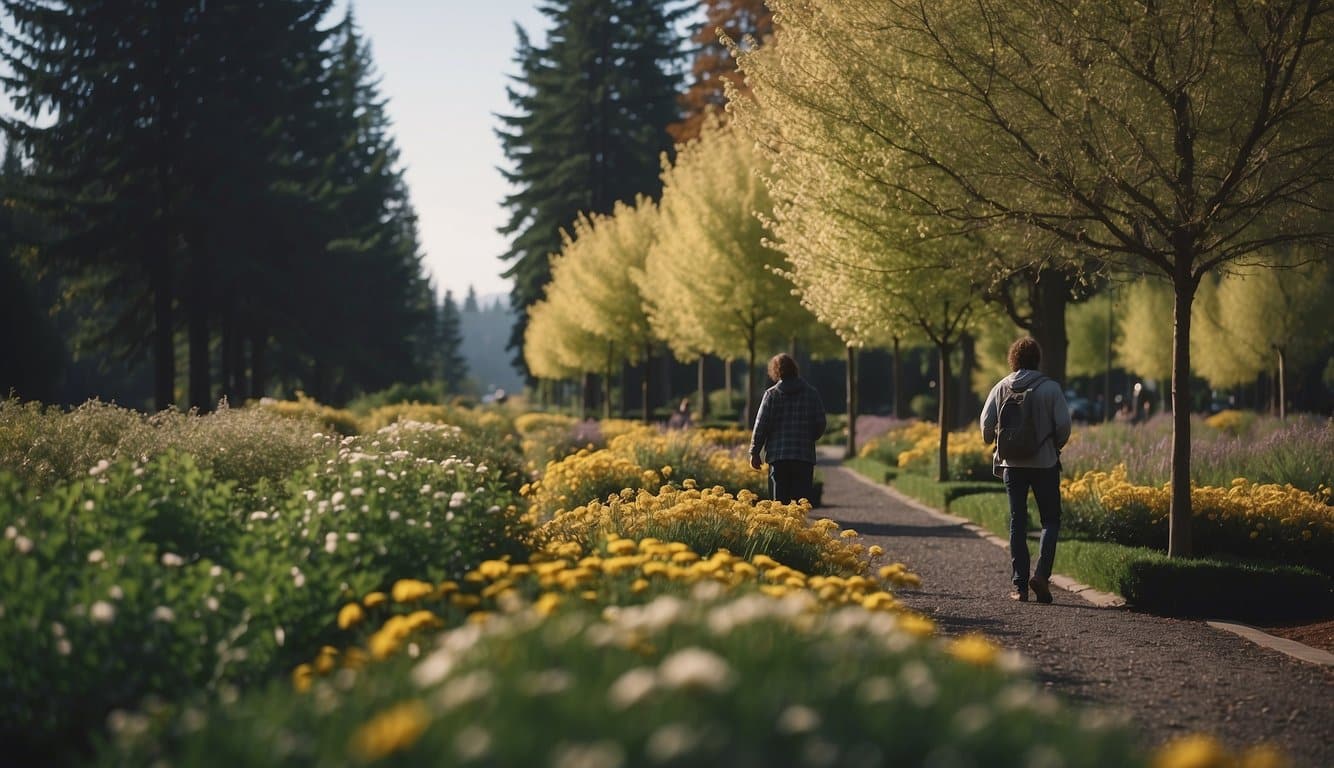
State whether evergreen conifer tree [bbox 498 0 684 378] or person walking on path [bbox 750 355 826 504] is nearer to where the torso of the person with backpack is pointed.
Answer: the evergreen conifer tree

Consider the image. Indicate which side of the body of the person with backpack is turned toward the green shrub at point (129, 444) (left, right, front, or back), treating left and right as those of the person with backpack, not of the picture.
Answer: left

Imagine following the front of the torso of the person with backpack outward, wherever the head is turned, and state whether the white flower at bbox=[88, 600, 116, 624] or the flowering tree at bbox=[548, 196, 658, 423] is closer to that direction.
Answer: the flowering tree

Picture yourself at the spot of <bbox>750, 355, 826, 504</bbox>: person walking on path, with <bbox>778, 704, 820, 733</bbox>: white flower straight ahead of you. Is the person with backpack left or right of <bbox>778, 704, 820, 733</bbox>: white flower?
left

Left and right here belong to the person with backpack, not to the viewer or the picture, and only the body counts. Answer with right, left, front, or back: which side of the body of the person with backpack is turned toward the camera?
back

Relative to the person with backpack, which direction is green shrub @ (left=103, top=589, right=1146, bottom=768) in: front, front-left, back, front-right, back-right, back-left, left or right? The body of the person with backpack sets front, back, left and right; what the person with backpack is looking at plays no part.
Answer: back

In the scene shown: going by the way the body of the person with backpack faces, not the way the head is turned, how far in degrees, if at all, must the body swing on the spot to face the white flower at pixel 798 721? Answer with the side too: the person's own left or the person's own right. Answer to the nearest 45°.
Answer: approximately 180°

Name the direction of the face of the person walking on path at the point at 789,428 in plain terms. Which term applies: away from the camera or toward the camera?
away from the camera

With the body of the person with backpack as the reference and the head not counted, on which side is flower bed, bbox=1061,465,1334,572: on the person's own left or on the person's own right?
on the person's own right

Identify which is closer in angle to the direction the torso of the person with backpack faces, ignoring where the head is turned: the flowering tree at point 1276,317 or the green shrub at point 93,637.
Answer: the flowering tree

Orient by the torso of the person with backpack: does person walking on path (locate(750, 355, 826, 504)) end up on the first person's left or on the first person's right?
on the first person's left

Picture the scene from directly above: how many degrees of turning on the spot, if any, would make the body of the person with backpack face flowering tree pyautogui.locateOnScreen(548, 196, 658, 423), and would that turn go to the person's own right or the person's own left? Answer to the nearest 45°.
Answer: approximately 45° to the person's own left

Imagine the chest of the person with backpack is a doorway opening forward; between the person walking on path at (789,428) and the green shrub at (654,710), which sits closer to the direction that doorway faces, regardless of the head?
the person walking on path

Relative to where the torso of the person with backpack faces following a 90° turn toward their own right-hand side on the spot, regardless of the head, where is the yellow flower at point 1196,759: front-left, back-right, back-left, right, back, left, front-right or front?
right
